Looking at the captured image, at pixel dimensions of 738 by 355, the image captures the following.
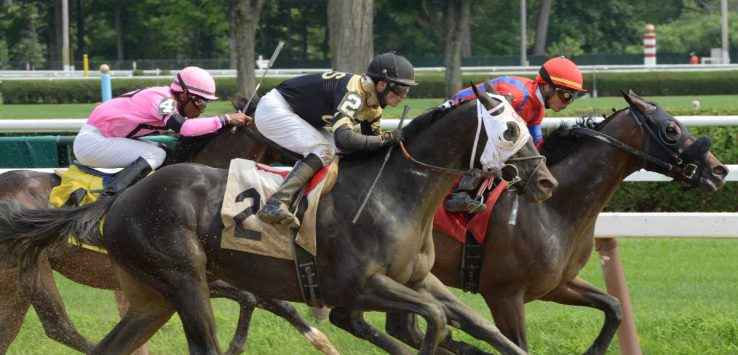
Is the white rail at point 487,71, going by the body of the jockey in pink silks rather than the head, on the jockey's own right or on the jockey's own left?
on the jockey's own left

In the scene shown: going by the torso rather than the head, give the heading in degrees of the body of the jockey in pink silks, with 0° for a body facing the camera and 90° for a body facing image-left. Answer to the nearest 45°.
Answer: approximately 270°

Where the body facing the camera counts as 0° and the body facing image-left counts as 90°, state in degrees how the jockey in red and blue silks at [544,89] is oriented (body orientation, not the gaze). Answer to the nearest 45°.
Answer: approximately 270°

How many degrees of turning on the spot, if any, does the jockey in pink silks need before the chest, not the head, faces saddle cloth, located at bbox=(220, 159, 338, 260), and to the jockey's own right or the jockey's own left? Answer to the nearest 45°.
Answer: approximately 90° to the jockey's own right

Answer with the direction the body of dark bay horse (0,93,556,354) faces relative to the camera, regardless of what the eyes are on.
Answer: to the viewer's right

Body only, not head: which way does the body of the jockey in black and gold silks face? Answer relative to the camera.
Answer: to the viewer's right

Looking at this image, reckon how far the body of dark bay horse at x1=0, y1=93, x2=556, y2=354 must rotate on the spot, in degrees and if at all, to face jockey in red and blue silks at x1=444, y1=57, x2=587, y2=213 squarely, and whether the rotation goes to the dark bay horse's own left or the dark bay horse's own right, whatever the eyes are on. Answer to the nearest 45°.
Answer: approximately 45° to the dark bay horse's own left
